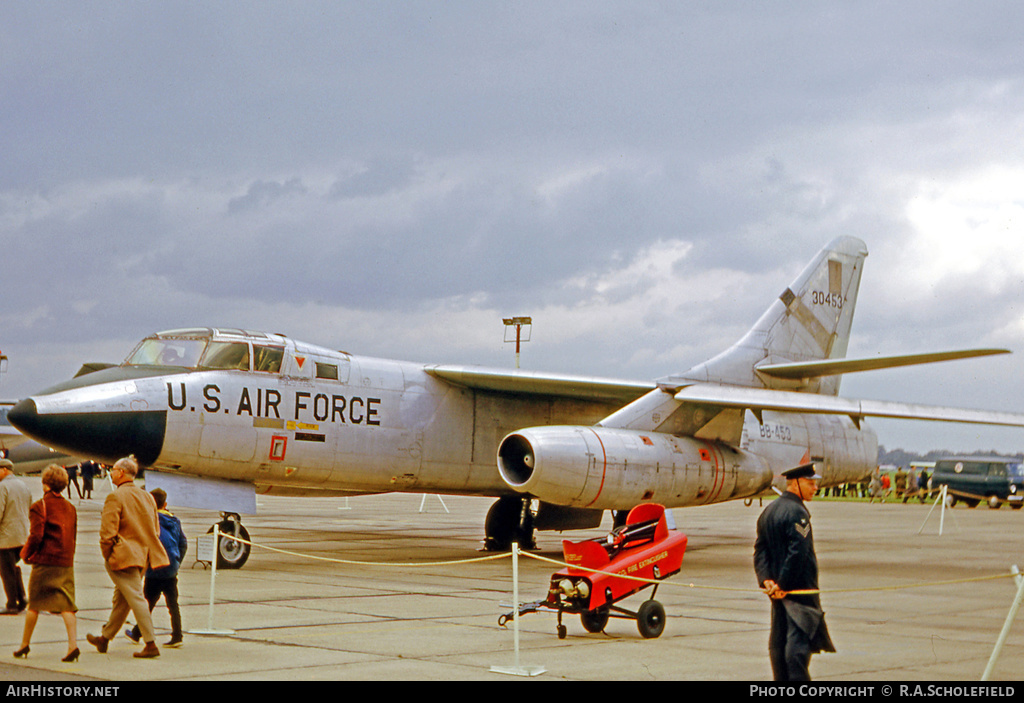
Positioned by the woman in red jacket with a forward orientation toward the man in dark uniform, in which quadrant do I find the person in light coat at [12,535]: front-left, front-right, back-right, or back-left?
back-left

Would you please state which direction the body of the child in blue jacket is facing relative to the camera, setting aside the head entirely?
to the viewer's left

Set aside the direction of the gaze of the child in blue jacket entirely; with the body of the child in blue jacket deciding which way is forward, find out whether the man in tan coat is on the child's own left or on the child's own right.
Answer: on the child's own left

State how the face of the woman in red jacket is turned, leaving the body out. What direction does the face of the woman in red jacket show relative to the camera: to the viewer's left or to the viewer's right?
to the viewer's left

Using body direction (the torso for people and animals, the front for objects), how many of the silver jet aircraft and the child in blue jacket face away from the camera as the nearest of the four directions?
0

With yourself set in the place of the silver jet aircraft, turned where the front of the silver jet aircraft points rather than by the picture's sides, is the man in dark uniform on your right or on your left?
on your left

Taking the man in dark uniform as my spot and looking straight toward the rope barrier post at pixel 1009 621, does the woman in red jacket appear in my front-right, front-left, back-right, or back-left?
back-left

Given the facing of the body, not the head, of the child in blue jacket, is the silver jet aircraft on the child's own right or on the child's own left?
on the child's own right

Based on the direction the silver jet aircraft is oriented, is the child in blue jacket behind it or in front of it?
in front

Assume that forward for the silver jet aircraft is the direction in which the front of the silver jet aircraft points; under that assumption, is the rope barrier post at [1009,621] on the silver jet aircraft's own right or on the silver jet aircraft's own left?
on the silver jet aircraft's own left

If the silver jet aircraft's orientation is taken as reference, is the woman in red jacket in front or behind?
in front

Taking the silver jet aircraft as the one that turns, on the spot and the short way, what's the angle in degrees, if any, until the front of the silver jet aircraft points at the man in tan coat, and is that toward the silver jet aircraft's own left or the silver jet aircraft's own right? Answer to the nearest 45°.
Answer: approximately 45° to the silver jet aircraft's own left

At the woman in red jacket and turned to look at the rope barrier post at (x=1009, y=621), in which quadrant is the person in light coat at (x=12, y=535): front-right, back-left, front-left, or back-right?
back-left
